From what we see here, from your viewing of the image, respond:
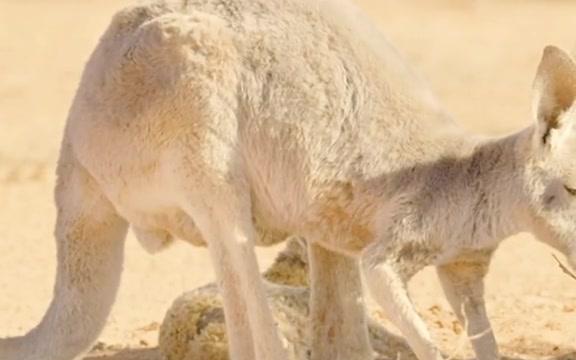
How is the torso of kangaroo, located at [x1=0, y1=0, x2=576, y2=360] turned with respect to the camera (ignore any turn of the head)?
to the viewer's right
